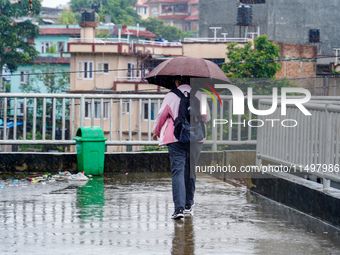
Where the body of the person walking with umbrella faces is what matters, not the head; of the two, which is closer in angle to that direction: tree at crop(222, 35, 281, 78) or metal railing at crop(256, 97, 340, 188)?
the tree

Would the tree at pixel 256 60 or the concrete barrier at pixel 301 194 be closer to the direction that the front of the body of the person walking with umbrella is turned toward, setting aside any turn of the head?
the tree

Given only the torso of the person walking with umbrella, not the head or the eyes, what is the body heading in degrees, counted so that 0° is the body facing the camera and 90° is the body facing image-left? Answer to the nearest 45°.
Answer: approximately 135°

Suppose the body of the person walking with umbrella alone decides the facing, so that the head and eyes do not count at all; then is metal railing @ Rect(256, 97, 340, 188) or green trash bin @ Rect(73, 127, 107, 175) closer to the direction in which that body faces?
the green trash bin

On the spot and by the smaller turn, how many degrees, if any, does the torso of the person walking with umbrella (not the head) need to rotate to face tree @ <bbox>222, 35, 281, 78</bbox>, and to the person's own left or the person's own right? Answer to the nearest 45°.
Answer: approximately 45° to the person's own right

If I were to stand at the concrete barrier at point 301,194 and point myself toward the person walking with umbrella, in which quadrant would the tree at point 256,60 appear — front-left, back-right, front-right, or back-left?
back-right

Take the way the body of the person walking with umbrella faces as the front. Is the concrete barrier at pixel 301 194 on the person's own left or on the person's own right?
on the person's own right

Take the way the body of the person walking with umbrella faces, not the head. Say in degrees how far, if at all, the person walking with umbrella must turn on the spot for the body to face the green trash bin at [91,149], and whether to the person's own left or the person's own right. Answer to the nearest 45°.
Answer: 0° — they already face it

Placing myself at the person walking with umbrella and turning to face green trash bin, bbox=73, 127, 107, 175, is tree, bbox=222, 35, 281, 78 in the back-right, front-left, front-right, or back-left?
front-right

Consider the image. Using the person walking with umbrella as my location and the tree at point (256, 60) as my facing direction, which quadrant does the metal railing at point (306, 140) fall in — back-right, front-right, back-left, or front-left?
front-right

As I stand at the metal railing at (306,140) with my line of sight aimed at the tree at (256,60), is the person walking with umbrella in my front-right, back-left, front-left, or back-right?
back-left
